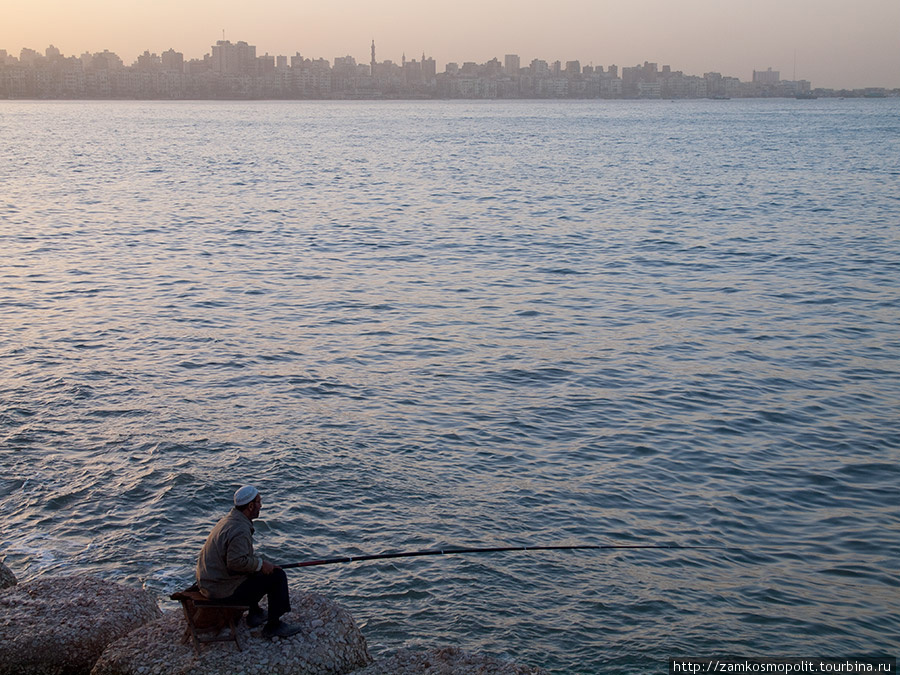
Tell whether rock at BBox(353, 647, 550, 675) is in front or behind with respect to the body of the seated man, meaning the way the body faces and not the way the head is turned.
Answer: in front

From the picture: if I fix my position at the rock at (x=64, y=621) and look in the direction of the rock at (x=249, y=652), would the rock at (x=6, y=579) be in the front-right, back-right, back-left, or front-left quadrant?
back-left

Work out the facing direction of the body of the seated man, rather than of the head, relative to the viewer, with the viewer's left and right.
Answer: facing to the right of the viewer

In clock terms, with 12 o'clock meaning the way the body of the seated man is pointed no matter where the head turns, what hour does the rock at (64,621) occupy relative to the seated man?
The rock is roughly at 7 o'clock from the seated man.

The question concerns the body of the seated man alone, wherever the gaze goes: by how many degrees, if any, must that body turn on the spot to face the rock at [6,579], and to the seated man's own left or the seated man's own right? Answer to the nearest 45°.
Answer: approximately 135° to the seated man's own left
